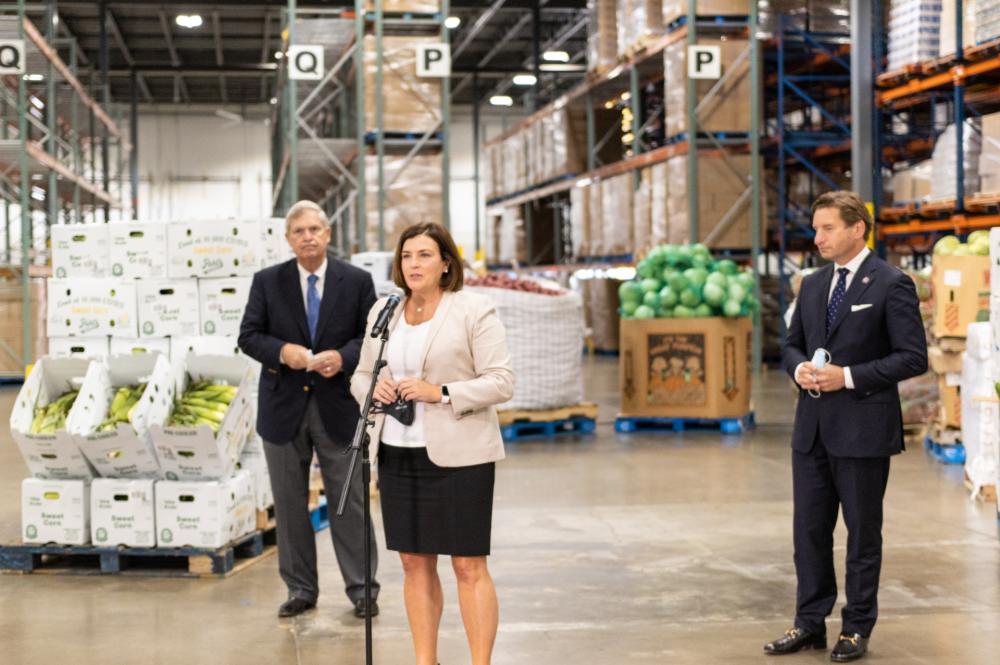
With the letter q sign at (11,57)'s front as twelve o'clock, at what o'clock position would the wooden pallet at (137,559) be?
The wooden pallet is roughly at 12 o'clock from the letter q sign.

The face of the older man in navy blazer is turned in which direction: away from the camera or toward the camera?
toward the camera

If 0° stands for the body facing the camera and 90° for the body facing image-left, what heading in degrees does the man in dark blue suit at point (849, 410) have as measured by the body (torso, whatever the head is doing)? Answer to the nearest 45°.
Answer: approximately 45°

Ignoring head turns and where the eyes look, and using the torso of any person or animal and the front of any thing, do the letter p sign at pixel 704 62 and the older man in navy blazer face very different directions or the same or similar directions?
same or similar directions

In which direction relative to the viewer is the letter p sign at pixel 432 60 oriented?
toward the camera

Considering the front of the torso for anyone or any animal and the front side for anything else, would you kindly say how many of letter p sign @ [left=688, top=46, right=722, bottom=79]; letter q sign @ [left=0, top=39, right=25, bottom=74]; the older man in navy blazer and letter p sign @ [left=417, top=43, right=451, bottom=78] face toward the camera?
4

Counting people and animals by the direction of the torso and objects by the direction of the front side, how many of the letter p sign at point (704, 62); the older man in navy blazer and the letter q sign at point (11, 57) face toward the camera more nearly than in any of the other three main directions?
3

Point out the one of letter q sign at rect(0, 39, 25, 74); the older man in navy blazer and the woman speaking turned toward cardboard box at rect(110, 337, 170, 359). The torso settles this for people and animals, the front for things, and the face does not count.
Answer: the letter q sign

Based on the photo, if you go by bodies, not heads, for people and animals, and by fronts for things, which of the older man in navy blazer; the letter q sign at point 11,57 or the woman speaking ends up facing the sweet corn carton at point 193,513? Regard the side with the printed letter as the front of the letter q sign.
the letter q sign

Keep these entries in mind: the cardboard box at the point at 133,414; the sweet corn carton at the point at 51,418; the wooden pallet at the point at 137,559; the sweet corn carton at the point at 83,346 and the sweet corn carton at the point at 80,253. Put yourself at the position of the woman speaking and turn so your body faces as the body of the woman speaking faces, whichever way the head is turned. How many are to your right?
5

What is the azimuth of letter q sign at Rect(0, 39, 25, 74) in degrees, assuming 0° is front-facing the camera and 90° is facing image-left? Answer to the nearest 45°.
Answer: approximately 0°

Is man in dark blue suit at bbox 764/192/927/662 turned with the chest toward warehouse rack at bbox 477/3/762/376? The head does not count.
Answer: no

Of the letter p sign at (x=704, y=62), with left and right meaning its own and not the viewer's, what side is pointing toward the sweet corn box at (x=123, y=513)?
front

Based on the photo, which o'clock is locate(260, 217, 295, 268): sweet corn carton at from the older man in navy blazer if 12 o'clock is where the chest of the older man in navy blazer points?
The sweet corn carton is roughly at 6 o'clock from the older man in navy blazer.

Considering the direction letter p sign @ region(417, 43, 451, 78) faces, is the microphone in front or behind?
in front

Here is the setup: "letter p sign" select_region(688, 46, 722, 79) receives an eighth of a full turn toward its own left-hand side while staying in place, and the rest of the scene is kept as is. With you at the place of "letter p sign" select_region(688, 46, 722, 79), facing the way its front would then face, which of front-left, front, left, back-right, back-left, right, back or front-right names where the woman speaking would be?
front-right

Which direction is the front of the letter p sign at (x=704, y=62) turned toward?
toward the camera

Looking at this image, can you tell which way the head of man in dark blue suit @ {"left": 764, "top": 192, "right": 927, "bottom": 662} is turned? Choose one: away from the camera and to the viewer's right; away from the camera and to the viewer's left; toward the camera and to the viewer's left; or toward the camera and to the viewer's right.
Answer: toward the camera and to the viewer's left

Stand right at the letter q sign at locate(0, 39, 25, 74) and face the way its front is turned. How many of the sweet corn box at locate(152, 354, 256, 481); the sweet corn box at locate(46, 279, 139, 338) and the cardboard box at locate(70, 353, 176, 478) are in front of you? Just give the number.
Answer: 3

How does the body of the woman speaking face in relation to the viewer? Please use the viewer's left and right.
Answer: facing the viewer and to the left of the viewer

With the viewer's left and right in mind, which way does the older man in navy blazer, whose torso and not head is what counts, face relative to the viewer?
facing the viewer

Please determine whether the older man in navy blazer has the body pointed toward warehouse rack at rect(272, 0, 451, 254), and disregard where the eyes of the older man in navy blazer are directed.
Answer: no

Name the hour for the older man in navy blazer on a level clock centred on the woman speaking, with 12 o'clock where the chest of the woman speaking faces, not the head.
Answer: The older man in navy blazer is roughly at 4 o'clock from the woman speaking.
